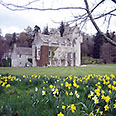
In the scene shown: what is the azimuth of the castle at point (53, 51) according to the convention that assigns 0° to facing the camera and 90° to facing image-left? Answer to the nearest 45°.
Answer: approximately 0°
